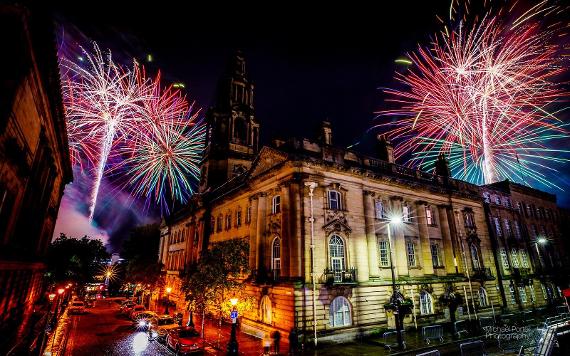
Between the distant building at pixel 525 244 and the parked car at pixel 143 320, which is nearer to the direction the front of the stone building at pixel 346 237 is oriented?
the parked car

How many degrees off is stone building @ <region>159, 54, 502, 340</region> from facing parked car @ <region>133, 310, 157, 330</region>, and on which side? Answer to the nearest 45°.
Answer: approximately 45° to its right

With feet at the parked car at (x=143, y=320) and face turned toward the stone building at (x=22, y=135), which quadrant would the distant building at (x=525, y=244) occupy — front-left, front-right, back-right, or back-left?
back-left
